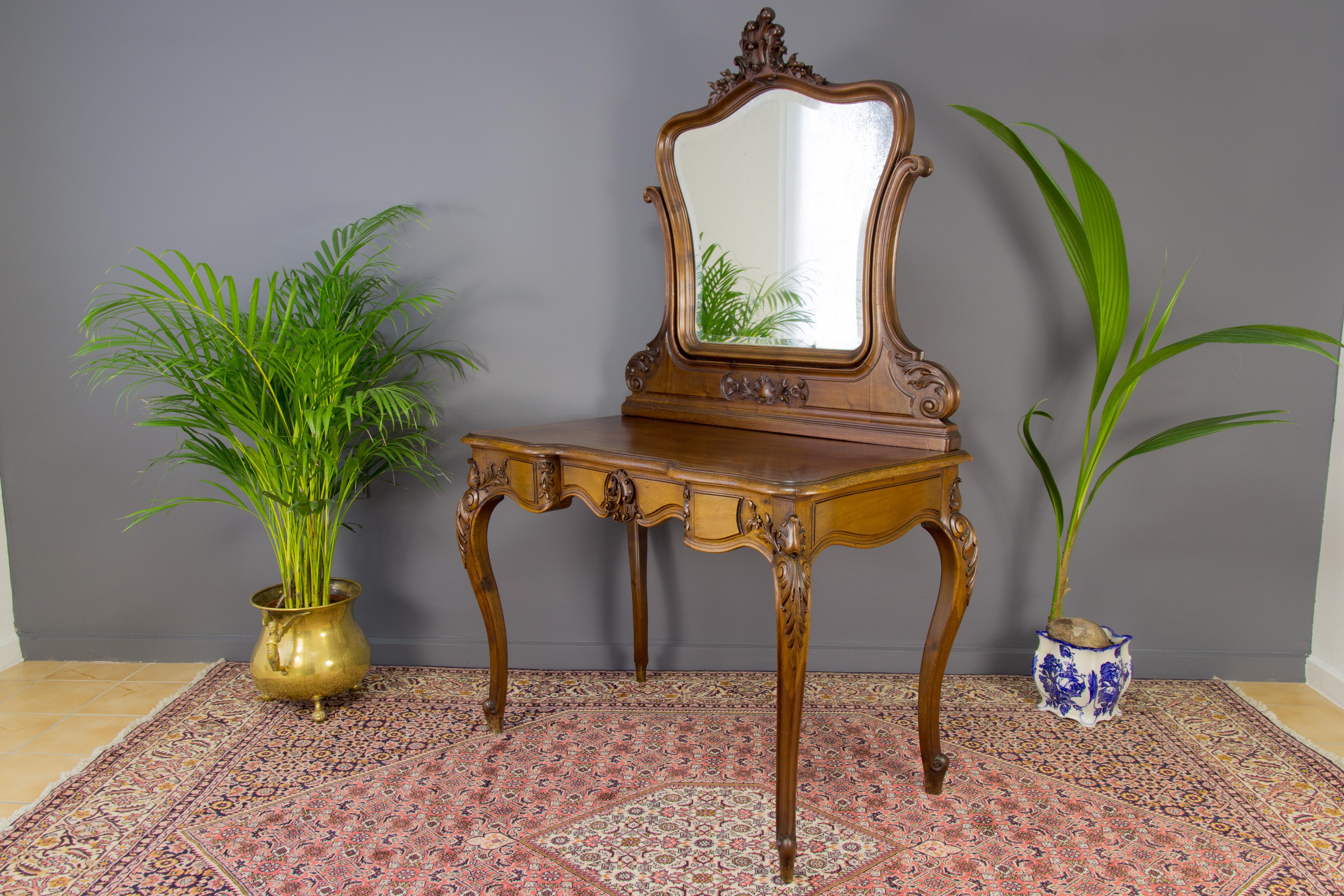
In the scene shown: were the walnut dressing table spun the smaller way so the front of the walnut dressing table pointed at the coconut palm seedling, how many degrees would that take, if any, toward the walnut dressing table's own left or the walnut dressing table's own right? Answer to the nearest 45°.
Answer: approximately 135° to the walnut dressing table's own left

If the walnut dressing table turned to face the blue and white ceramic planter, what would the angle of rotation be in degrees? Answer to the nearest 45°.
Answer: approximately 135° to its left

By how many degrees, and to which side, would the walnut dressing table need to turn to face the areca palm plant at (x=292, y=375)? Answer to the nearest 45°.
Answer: approximately 45° to its right

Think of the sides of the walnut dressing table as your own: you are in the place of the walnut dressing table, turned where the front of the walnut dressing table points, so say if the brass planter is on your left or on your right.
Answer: on your right

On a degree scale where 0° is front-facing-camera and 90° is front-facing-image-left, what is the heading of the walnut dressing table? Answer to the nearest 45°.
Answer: approximately 45°

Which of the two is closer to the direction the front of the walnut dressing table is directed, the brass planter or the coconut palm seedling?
the brass planter
